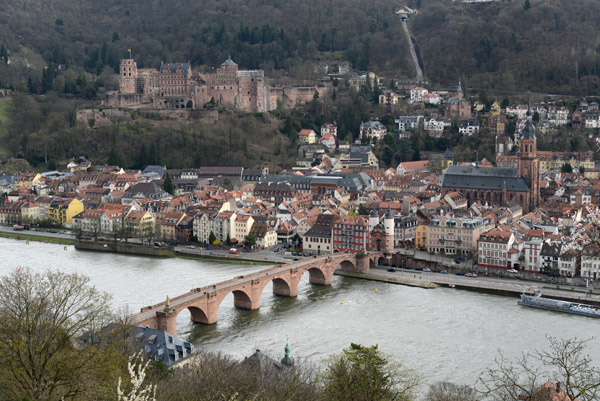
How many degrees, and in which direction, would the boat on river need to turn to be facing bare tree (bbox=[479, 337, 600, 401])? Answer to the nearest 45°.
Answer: approximately 90° to its left

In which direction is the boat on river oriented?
to the viewer's left

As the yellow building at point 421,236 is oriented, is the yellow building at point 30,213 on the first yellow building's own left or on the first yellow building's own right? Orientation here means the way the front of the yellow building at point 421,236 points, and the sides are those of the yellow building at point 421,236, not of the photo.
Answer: on the first yellow building's own right

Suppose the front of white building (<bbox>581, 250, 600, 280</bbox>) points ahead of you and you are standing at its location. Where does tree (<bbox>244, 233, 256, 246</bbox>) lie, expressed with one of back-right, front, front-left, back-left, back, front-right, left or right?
right

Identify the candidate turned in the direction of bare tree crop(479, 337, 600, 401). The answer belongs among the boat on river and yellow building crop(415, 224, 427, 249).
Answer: the yellow building

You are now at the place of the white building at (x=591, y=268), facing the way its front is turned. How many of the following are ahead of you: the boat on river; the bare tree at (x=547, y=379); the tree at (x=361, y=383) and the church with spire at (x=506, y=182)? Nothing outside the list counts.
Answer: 3

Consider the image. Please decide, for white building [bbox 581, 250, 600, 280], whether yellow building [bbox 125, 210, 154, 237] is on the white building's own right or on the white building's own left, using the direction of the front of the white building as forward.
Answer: on the white building's own right

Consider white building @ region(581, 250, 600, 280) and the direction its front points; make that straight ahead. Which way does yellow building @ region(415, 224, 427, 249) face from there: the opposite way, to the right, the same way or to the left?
the same way

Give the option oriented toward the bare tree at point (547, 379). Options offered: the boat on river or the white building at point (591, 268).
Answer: the white building

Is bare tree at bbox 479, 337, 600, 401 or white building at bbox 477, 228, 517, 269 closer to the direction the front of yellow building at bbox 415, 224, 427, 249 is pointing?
the bare tree

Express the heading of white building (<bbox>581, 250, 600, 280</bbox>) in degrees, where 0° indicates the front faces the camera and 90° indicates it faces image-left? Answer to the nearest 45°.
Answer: approximately 0°

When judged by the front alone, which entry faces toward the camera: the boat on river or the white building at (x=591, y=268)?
the white building

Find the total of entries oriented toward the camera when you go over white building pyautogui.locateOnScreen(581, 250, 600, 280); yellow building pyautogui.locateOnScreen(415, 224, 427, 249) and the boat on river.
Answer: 2

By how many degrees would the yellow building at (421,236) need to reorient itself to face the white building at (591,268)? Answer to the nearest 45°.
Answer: approximately 45° to its left

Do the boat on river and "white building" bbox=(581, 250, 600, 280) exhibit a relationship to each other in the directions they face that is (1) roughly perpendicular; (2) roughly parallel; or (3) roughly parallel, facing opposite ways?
roughly perpendicular

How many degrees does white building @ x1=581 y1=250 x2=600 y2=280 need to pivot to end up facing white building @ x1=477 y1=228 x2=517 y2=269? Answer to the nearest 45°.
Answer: approximately 90° to its right

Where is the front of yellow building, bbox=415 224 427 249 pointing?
toward the camera
